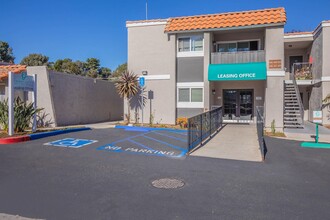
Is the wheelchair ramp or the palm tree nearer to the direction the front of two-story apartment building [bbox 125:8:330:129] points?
the wheelchair ramp

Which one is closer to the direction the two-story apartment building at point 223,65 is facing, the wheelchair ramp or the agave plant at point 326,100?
the wheelchair ramp

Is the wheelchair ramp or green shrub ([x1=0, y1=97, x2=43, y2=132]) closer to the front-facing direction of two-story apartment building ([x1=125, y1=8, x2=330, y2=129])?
the wheelchair ramp

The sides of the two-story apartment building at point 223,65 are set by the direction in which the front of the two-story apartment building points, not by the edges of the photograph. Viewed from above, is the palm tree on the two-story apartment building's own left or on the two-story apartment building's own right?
on the two-story apartment building's own right

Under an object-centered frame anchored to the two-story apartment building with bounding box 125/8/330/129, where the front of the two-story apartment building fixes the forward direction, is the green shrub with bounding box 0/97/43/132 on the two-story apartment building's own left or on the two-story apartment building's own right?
on the two-story apartment building's own right

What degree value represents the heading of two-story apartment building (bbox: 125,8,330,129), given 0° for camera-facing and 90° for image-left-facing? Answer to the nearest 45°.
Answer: approximately 0°

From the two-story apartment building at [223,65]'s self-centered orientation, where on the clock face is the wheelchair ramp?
The wheelchair ramp is roughly at 12 o'clock from the two-story apartment building.
